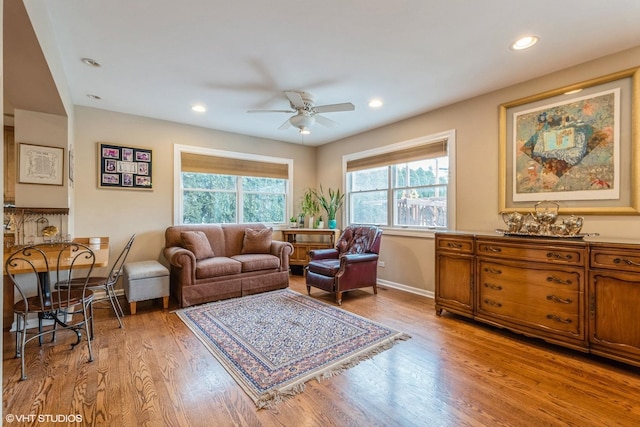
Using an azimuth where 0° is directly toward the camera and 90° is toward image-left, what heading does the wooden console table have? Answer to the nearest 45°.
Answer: approximately 0°

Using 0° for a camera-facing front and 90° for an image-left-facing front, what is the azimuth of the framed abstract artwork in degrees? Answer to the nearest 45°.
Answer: approximately 45°

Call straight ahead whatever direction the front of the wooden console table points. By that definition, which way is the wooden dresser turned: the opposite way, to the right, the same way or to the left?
to the right

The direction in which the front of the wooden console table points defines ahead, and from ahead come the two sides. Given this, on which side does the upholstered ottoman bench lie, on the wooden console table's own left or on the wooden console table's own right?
on the wooden console table's own right

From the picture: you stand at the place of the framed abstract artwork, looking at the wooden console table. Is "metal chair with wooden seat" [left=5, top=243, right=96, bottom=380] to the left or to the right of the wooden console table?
left

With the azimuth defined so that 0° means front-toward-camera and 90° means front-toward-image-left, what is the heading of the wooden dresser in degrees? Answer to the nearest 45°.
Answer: approximately 45°
